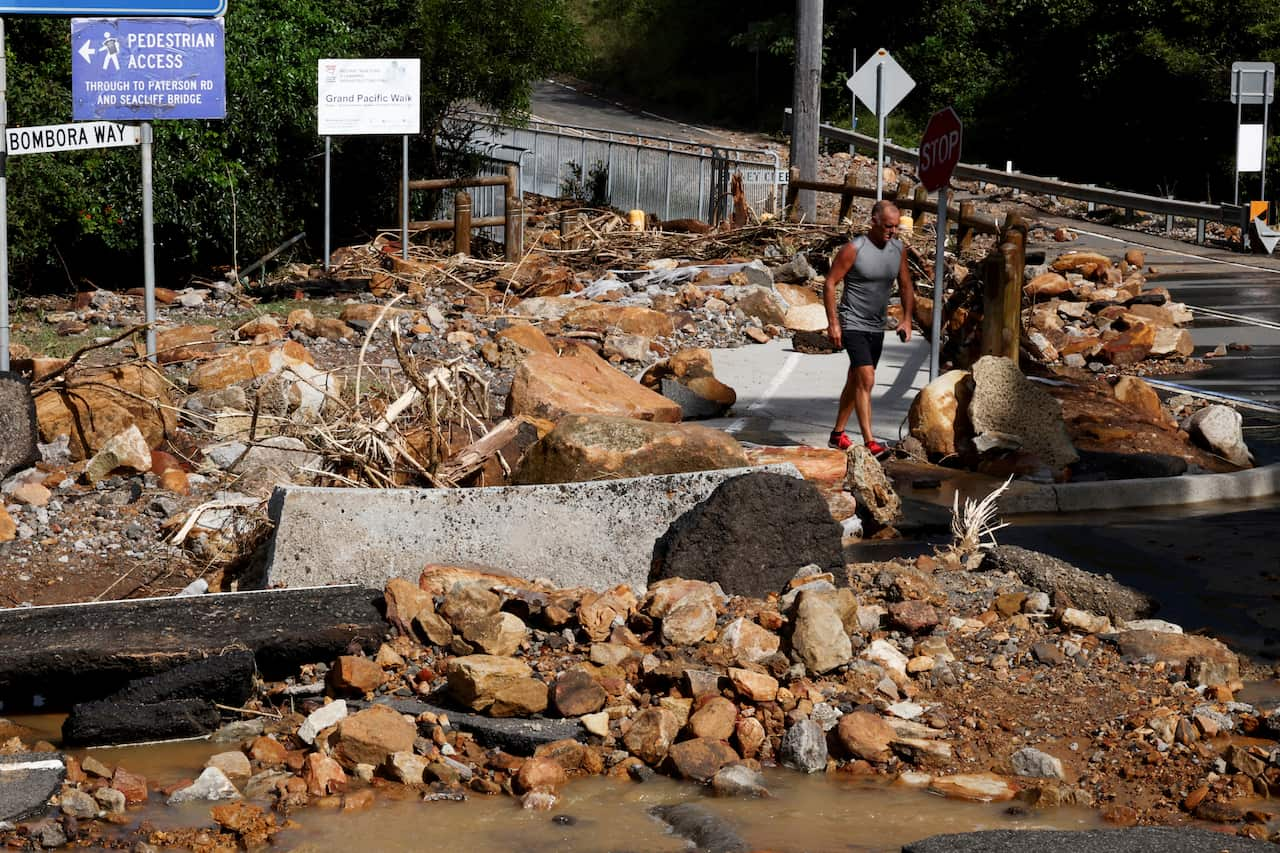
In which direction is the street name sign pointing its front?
toward the camera

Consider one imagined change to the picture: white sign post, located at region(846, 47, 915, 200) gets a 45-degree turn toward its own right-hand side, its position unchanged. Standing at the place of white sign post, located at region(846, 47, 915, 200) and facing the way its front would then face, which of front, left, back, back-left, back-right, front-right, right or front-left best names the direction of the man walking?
back-right

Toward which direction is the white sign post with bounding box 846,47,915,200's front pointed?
away from the camera

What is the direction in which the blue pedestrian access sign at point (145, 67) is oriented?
toward the camera

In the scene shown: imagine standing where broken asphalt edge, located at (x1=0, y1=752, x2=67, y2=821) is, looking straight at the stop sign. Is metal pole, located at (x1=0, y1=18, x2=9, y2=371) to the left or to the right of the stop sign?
left

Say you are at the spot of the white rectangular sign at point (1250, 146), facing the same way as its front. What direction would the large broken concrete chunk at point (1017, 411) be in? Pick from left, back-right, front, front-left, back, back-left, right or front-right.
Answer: front

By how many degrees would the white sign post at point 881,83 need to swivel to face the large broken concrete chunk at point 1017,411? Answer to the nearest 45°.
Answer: approximately 180°

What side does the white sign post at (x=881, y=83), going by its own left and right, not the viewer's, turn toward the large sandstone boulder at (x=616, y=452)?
back

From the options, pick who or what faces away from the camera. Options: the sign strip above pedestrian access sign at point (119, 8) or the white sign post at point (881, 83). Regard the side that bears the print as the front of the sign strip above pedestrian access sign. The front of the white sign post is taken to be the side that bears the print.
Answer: the white sign post

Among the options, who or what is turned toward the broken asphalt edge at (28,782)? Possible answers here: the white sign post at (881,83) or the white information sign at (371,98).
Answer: the white information sign

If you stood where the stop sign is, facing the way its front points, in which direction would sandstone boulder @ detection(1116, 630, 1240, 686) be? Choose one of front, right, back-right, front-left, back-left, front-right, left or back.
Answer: front-left

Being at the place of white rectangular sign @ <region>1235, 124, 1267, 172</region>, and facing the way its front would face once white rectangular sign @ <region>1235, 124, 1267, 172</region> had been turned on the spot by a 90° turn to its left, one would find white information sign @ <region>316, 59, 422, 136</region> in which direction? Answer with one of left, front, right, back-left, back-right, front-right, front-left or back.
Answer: back-right
